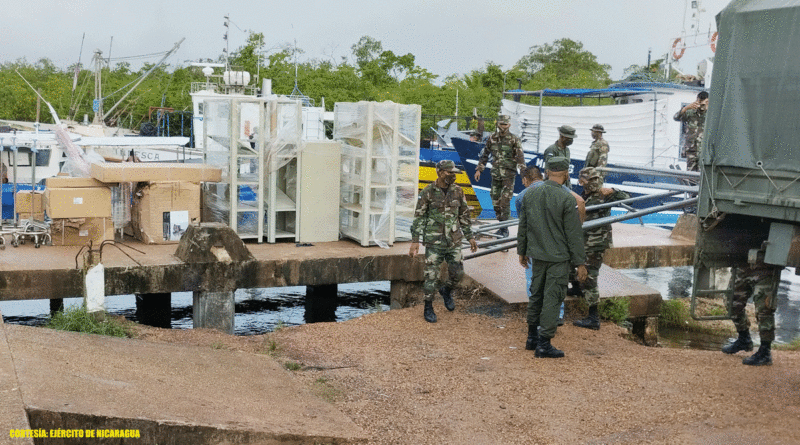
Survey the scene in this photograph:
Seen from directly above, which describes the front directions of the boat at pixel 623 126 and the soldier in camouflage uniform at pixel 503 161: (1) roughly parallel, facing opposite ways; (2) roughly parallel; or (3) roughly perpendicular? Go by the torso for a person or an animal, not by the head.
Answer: roughly perpendicular

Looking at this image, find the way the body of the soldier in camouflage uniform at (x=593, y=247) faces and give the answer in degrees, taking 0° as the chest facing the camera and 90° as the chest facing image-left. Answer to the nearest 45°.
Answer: approximately 90°

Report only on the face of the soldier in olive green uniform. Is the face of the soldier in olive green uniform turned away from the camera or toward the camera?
away from the camera

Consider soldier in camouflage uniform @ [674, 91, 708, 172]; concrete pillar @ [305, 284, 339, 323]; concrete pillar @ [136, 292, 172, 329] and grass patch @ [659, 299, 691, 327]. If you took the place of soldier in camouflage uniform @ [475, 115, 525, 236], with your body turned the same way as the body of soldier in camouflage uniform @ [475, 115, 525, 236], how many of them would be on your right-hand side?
2

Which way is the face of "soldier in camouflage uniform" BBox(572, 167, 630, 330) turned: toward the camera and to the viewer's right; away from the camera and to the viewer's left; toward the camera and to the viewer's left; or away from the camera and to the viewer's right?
toward the camera and to the viewer's left

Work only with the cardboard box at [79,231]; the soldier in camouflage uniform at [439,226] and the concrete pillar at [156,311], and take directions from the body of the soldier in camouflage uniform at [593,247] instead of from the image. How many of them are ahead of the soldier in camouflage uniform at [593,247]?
3

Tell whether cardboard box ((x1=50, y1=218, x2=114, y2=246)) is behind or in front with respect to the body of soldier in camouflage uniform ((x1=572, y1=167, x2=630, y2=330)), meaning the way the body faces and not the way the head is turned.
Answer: in front

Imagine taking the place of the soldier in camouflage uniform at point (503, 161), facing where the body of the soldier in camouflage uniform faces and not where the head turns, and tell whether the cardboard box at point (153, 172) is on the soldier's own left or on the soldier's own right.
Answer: on the soldier's own right

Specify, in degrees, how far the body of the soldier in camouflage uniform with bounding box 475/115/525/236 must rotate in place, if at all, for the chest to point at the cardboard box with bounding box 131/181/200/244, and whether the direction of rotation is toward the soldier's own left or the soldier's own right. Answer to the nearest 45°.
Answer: approximately 45° to the soldier's own right

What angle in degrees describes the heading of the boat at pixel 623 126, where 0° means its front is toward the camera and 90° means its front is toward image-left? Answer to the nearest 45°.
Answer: approximately 90°
